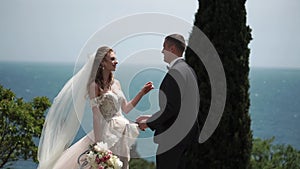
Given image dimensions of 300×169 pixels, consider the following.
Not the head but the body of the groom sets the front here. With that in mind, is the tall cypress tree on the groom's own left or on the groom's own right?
on the groom's own right

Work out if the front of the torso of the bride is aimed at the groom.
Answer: yes

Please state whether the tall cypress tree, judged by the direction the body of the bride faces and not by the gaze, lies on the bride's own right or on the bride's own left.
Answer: on the bride's own left

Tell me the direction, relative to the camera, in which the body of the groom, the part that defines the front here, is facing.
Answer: to the viewer's left

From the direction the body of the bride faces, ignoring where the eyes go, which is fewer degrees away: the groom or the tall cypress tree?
the groom

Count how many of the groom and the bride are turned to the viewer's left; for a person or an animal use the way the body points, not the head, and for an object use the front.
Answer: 1

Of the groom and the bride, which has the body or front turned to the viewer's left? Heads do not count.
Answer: the groom

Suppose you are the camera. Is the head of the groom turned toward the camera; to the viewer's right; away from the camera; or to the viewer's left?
to the viewer's left

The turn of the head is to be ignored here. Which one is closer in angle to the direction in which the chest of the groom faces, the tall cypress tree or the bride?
the bride

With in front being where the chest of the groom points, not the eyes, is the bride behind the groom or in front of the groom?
in front

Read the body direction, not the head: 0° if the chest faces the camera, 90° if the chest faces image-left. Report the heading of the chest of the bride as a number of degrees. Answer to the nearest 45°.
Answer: approximately 315°
